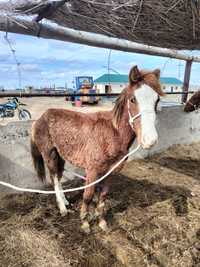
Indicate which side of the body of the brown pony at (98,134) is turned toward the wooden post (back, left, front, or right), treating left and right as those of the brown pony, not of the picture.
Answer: left

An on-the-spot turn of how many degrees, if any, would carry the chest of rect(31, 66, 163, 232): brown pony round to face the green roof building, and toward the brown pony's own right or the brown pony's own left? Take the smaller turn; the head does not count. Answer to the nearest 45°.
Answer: approximately 135° to the brown pony's own left

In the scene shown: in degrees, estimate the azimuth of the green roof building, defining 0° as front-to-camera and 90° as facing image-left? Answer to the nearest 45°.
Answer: approximately 0°

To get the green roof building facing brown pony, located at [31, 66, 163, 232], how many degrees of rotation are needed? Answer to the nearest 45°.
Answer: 0° — it already faces it

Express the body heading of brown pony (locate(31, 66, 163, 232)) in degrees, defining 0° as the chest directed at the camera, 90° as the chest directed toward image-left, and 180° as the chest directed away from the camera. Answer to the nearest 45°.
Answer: approximately 315°

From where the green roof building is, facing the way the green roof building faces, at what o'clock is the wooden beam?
The wooden beam is roughly at 12 o'clock from the green roof building.
